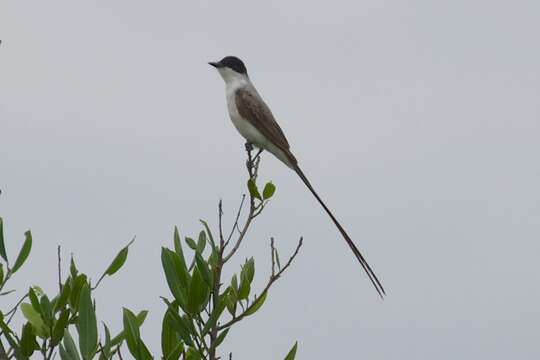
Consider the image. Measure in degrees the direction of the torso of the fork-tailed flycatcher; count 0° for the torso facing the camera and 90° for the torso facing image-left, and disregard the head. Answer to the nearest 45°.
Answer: approximately 90°
